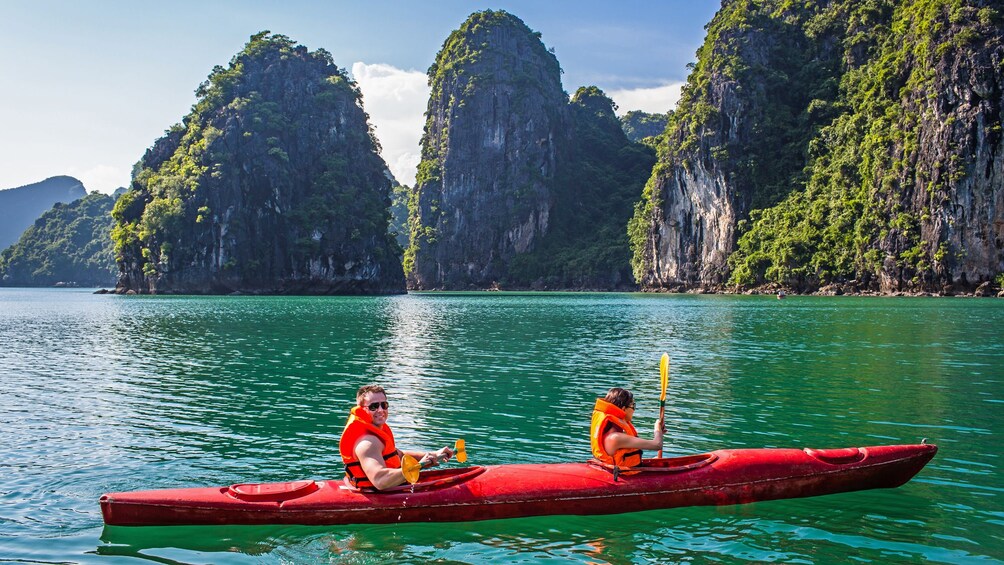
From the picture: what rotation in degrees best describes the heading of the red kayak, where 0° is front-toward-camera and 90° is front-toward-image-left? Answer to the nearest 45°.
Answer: approximately 270°

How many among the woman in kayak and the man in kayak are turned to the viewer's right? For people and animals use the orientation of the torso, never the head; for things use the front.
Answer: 2

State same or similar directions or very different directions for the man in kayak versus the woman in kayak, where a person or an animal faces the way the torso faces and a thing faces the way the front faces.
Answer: same or similar directions

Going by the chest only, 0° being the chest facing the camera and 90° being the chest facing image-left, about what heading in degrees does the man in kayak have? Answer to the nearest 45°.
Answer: approximately 270°

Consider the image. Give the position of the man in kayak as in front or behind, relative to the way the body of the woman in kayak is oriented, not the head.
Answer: behind

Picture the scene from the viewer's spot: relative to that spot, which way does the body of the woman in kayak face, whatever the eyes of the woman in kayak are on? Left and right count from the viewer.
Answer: facing to the right of the viewer

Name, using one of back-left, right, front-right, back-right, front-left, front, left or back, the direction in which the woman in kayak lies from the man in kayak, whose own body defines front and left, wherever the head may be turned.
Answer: front
